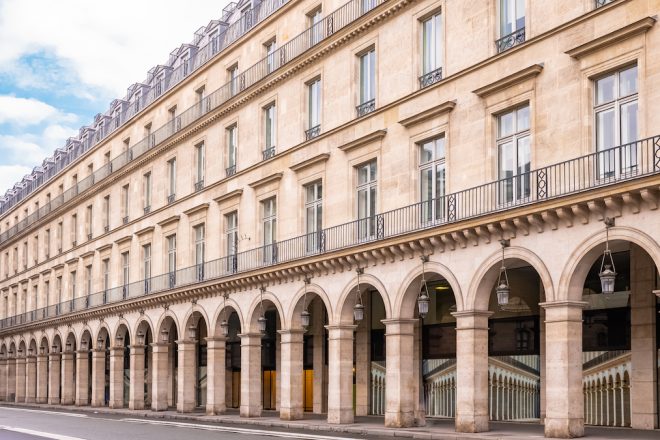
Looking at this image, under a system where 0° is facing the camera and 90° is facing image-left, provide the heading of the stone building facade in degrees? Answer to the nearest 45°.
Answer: approximately 45°
